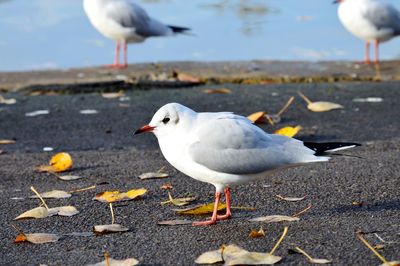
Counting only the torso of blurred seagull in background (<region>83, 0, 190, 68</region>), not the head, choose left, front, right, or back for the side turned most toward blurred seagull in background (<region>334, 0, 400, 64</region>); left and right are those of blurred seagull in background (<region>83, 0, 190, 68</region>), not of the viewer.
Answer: back

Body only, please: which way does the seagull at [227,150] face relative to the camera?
to the viewer's left

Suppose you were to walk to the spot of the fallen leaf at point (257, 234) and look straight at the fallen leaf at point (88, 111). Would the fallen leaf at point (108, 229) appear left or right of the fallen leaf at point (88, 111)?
left

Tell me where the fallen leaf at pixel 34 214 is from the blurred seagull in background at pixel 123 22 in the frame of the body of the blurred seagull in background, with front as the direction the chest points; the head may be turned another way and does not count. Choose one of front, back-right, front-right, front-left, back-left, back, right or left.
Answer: left

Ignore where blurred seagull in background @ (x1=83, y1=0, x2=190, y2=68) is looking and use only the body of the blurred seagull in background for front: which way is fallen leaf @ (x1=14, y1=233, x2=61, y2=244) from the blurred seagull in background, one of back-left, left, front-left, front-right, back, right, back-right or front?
left

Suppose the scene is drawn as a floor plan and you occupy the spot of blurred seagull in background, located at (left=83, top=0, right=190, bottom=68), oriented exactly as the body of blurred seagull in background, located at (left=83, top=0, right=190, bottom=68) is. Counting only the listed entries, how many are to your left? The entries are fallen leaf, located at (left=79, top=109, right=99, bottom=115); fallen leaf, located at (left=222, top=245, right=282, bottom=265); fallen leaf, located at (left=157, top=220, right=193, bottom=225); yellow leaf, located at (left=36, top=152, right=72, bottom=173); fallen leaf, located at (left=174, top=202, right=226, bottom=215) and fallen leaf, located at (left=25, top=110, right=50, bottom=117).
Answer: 6

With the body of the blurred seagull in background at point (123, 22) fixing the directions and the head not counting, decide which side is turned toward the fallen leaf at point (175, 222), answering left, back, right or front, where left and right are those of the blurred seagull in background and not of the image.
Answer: left

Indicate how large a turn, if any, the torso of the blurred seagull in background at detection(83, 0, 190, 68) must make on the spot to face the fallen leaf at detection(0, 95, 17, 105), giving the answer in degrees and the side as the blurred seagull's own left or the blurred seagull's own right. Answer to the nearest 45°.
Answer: approximately 90° to the blurred seagull's own left

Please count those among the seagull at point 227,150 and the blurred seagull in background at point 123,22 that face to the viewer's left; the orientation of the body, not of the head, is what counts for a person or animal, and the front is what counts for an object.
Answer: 2

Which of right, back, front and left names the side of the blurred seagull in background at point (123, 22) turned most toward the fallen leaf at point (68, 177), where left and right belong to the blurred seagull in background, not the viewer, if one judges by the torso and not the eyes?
left

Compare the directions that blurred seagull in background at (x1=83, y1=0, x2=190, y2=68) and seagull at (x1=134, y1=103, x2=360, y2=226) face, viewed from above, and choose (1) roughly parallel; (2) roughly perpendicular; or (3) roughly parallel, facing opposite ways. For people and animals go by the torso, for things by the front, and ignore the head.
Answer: roughly parallel

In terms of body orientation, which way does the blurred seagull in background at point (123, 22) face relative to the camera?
to the viewer's left

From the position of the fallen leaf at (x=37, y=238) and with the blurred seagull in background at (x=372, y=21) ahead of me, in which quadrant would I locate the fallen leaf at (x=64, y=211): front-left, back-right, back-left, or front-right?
front-left

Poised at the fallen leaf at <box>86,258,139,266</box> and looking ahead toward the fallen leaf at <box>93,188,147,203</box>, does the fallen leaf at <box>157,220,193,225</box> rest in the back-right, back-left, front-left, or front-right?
front-right

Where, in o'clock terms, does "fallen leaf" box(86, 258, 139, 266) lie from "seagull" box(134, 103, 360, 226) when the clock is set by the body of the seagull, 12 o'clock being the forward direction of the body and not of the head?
The fallen leaf is roughly at 10 o'clock from the seagull.
